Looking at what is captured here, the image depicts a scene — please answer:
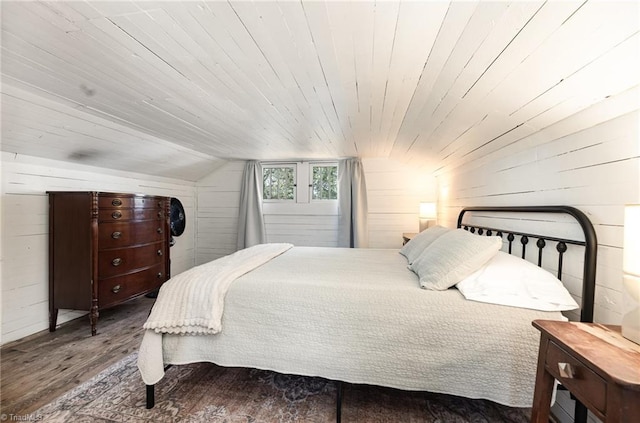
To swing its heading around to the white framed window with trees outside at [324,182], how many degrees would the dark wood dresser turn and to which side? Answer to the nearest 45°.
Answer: approximately 45° to its left

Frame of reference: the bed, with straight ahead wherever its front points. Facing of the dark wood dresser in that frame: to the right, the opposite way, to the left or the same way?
the opposite way

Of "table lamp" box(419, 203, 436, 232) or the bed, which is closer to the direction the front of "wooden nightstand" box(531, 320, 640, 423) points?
the bed

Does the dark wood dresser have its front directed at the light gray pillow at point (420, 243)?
yes

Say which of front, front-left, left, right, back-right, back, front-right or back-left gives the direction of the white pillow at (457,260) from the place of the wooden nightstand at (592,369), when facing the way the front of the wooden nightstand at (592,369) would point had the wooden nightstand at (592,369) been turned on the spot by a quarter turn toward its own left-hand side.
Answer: back

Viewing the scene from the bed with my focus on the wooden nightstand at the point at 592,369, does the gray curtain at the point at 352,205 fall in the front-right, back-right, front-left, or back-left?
back-left

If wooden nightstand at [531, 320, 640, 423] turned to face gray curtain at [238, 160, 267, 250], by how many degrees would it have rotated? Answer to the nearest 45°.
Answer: approximately 45° to its right

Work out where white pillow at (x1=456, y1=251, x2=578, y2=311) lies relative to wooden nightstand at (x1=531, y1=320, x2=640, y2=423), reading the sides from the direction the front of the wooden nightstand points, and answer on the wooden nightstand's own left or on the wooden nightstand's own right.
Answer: on the wooden nightstand's own right

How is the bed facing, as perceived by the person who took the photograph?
facing to the left of the viewer

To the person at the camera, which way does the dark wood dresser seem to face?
facing the viewer and to the right of the viewer

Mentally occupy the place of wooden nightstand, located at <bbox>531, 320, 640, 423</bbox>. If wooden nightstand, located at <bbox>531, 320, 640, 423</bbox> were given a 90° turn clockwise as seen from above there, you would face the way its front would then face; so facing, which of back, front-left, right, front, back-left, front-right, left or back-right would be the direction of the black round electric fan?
front-left

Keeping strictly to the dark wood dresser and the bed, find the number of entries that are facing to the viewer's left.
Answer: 1

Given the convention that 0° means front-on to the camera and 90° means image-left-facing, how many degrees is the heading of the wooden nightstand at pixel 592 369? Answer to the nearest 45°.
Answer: approximately 45°
